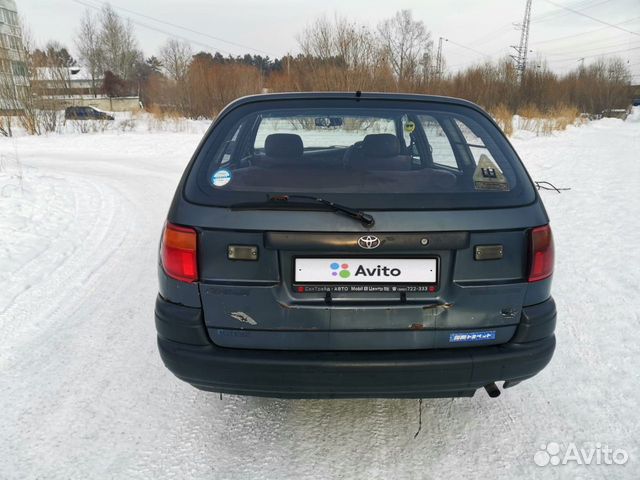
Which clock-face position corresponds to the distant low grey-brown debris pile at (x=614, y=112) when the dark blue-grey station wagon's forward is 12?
The distant low grey-brown debris pile is roughly at 1 o'clock from the dark blue-grey station wagon.

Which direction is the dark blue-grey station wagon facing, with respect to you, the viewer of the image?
facing away from the viewer

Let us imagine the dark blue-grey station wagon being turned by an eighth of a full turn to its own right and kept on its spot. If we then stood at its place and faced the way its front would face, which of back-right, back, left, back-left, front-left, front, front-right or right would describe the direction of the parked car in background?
left

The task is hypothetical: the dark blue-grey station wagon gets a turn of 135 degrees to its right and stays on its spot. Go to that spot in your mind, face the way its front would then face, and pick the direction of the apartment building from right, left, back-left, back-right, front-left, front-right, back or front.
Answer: back
